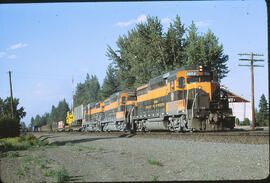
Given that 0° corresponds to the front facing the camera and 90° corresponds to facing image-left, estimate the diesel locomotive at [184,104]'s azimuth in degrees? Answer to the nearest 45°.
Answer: approximately 315°

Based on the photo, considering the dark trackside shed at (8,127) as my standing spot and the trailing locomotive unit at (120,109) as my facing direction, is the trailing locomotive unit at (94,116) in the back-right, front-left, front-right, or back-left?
front-left

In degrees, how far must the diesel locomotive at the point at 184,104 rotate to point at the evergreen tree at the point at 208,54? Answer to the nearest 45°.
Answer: approximately 135° to its left

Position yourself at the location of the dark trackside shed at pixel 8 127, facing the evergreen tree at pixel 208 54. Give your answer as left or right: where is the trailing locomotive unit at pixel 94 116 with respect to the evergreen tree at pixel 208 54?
left
